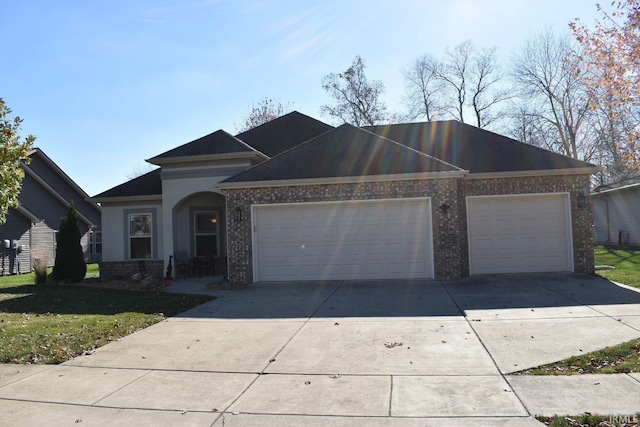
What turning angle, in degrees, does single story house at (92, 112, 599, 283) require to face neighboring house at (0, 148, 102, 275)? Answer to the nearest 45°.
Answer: approximately 135° to its right

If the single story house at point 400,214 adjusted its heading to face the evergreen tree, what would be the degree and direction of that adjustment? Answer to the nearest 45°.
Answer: approximately 90° to its right

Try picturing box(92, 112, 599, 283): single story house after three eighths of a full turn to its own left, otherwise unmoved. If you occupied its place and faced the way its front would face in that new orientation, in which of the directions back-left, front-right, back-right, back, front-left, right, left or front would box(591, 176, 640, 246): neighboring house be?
front

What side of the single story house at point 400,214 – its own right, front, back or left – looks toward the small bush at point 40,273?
right

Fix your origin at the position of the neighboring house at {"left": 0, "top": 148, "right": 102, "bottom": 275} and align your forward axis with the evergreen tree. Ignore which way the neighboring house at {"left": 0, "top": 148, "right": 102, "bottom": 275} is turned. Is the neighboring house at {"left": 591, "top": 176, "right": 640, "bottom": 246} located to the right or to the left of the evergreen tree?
left

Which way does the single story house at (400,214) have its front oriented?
toward the camera
